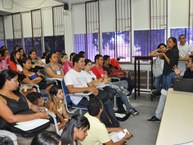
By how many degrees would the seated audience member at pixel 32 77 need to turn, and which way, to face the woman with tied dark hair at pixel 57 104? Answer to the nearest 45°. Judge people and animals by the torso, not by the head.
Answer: approximately 45° to their right

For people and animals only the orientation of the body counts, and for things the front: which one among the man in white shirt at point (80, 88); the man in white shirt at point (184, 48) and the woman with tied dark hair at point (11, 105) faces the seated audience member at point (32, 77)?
the man in white shirt at point (184, 48)

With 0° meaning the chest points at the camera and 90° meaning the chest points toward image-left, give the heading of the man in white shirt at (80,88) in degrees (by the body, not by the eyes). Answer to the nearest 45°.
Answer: approximately 270°

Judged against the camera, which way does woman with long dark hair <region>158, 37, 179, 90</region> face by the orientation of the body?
to the viewer's left

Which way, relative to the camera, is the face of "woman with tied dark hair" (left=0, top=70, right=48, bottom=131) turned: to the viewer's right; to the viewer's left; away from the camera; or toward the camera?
to the viewer's right

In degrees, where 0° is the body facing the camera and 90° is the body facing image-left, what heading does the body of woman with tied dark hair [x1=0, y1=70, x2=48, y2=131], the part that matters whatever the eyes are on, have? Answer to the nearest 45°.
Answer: approximately 315°

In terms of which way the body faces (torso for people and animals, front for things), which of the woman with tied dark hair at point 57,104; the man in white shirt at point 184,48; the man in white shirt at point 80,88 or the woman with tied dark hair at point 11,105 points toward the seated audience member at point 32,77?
the man in white shirt at point 184,48

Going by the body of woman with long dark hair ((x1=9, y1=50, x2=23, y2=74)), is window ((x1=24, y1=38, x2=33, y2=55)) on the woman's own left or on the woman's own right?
on the woman's own left

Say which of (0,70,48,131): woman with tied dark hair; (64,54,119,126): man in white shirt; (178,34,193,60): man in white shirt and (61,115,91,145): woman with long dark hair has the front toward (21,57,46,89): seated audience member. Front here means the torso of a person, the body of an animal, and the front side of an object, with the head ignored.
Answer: (178,34,193,60): man in white shirt

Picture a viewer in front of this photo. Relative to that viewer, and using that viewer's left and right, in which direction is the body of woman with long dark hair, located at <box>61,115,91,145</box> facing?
facing to the right of the viewer

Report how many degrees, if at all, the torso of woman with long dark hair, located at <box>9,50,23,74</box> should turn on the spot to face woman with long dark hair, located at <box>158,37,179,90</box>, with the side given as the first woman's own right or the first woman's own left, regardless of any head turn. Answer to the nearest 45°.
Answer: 0° — they already face them
